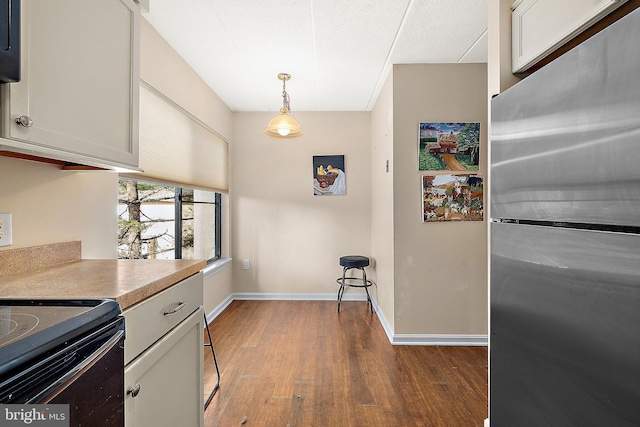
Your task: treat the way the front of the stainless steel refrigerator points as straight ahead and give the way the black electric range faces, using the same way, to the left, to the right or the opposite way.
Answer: the opposite way

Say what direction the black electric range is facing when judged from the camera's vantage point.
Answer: facing the viewer and to the right of the viewer

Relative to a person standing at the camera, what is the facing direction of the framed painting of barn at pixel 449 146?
facing the viewer

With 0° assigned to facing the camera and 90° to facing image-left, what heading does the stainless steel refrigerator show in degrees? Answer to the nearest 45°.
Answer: approximately 45°

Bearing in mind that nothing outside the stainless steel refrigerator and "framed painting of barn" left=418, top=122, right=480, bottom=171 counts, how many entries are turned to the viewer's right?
0

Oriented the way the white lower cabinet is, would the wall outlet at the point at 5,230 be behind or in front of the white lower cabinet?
behind

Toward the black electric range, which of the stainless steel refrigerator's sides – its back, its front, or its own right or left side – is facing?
front

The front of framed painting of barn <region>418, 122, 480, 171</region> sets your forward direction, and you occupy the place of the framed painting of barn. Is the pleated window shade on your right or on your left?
on your right

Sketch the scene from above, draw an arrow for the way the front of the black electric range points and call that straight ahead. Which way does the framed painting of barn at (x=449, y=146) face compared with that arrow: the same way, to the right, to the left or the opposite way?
to the right

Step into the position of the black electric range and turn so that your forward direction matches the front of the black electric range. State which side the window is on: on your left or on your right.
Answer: on your left

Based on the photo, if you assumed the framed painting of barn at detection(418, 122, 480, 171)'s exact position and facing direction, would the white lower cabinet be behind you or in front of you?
in front

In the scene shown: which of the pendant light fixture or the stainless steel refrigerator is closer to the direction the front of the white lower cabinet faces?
the stainless steel refrigerator

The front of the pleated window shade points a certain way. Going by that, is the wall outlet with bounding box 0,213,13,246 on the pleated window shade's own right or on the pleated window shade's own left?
on the pleated window shade's own right

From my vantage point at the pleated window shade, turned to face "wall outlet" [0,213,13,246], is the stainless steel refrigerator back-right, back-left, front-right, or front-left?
front-left

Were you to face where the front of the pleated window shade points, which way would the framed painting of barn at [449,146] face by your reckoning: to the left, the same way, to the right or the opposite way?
to the right

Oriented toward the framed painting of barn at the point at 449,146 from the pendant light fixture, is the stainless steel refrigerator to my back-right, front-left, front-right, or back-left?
front-right

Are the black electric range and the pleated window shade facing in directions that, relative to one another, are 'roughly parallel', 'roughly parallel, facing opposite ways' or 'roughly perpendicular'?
roughly parallel
